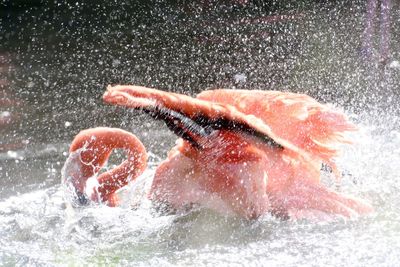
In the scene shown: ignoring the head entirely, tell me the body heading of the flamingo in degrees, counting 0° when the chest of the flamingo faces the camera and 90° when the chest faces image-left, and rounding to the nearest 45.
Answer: approximately 90°
